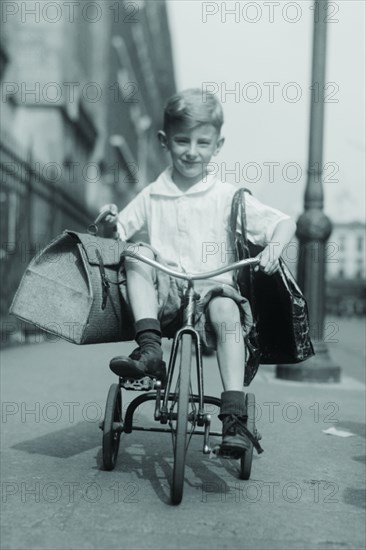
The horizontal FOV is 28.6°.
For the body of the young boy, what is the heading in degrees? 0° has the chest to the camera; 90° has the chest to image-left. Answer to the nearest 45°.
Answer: approximately 0°

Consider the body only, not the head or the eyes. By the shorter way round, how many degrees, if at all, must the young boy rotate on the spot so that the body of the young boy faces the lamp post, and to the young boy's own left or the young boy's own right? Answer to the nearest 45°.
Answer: approximately 180°
